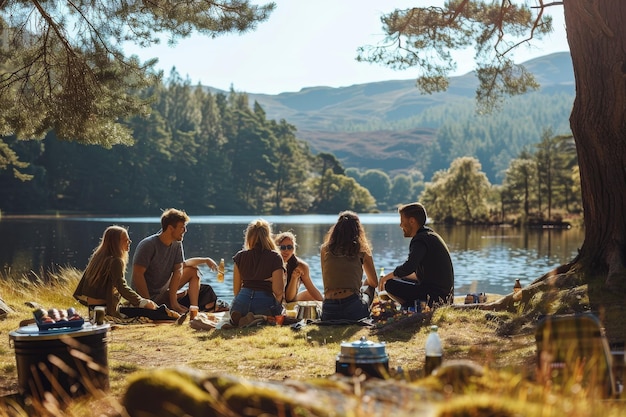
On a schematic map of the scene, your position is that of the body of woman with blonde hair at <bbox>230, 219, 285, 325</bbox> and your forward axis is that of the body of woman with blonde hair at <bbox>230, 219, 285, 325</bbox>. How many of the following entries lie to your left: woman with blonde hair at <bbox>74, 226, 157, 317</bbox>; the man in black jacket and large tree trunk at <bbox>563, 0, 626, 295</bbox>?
1

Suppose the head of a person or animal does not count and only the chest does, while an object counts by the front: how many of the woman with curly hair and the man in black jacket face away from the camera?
1

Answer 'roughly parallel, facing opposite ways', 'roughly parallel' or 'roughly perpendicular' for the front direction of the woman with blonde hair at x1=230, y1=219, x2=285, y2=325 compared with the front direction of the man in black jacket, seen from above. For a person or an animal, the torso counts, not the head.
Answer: roughly perpendicular

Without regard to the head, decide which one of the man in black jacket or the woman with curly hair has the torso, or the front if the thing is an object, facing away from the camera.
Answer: the woman with curly hair

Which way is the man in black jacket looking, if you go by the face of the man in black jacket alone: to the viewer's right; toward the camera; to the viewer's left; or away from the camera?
to the viewer's left

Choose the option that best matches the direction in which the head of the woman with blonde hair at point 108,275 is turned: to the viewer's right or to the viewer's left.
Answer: to the viewer's right

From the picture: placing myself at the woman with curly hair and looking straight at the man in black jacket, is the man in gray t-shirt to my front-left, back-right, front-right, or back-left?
back-left

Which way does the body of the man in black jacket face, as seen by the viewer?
to the viewer's left

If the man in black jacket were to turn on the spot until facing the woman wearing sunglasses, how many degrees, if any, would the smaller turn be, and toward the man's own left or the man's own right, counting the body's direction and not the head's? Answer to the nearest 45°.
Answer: approximately 45° to the man's own right

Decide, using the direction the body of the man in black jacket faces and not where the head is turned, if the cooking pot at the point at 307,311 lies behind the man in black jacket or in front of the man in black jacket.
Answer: in front

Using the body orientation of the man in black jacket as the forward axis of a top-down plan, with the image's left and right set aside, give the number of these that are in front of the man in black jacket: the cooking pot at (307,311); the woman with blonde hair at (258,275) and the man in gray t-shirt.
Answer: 3

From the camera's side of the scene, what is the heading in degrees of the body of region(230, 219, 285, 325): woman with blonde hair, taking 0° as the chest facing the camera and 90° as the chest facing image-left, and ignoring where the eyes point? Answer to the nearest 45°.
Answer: approximately 180°

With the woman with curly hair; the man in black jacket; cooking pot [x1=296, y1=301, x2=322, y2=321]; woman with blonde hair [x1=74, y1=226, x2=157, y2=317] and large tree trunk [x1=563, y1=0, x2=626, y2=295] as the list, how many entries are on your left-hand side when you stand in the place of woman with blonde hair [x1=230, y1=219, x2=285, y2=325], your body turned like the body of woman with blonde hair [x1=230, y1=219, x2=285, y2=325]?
1

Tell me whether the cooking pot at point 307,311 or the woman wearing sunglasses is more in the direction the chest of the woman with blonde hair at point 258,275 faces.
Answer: the woman wearing sunglasses

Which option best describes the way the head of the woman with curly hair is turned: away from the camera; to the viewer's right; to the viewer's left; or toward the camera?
away from the camera

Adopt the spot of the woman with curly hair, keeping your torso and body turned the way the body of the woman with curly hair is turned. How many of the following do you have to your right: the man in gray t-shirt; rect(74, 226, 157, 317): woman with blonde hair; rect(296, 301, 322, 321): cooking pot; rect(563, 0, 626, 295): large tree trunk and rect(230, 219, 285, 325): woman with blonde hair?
1

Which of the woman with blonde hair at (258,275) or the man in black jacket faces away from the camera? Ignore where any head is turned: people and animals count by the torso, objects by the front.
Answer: the woman with blonde hair

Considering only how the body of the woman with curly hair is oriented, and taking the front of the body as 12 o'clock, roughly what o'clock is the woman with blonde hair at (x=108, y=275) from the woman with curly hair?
The woman with blonde hair is roughly at 9 o'clock from the woman with curly hair.

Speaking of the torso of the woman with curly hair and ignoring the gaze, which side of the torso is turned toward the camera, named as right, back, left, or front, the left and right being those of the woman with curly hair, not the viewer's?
back
